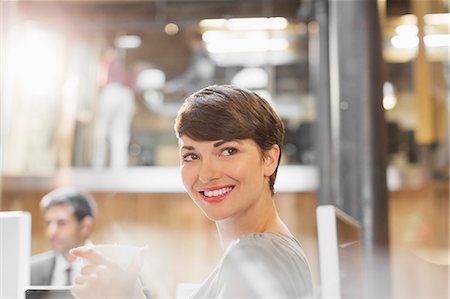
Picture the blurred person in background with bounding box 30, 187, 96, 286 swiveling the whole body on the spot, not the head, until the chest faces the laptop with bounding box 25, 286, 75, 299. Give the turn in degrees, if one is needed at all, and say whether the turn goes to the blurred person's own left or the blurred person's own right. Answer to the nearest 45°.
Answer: approximately 45° to the blurred person's own left

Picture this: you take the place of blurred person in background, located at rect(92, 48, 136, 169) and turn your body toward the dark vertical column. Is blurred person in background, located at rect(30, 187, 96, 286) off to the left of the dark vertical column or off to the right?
right

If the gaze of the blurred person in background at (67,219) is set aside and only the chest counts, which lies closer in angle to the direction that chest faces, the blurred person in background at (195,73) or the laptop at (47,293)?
the laptop

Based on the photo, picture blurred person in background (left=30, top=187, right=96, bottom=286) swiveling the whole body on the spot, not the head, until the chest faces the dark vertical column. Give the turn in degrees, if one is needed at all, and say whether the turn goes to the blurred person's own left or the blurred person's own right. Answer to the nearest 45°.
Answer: approximately 135° to the blurred person's own left
